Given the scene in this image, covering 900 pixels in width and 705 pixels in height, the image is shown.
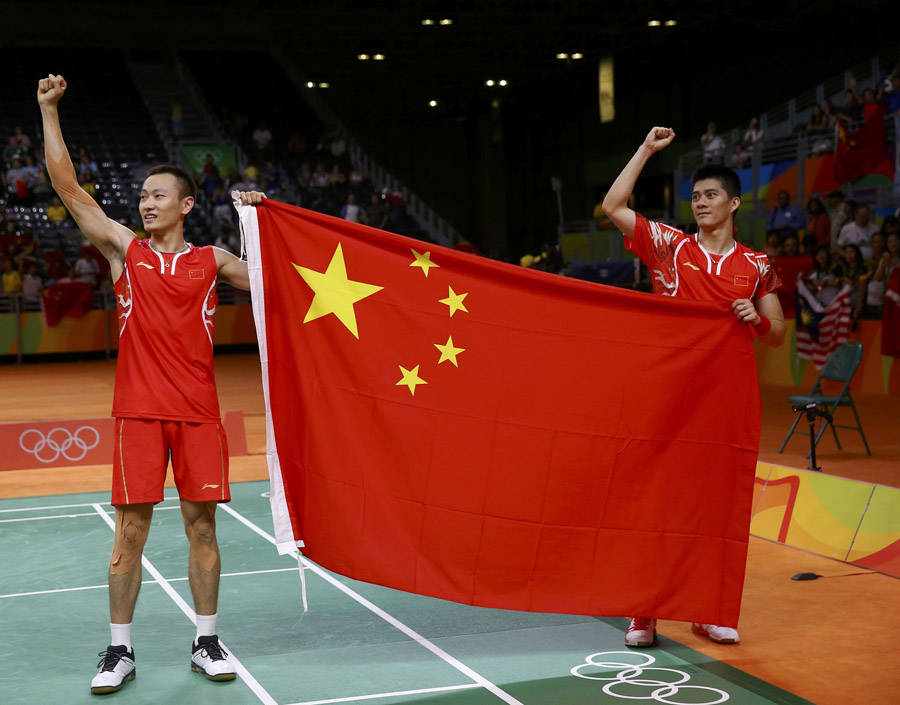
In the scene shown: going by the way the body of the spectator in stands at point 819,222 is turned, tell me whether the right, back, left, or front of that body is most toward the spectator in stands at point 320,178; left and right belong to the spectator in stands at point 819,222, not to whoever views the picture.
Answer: right

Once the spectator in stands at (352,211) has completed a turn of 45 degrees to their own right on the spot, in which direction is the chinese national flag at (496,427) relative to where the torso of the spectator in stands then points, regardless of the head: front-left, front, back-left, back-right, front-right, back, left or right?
front-left

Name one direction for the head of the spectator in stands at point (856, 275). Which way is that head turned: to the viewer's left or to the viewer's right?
to the viewer's left

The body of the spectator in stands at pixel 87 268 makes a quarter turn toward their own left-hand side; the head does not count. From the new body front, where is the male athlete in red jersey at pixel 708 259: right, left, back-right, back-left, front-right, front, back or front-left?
right

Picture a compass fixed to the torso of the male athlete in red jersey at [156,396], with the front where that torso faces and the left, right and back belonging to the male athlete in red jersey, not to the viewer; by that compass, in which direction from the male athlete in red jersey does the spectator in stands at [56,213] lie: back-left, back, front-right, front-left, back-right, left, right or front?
back

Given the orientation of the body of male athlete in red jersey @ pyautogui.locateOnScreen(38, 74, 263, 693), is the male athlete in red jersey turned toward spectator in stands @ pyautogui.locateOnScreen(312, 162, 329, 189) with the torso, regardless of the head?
no

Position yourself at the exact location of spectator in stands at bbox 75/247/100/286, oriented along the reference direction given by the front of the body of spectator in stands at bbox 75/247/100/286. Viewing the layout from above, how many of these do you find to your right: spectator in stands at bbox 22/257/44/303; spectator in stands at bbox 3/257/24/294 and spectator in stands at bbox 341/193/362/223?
2

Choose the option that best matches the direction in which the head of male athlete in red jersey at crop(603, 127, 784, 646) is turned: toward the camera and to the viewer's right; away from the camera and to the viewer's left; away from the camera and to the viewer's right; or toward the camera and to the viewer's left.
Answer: toward the camera and to the viewer's left

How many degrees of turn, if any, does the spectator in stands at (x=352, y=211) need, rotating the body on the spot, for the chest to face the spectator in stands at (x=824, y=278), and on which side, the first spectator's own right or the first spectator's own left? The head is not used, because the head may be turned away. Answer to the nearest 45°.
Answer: approximately 45° to the first spectator's own left

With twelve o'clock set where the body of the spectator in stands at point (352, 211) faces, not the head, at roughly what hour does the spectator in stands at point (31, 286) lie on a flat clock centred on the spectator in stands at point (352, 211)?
the spectator in stands at point (31, 286) is roughly at 2 o'clock from the spectator in stands at point (352, 211).

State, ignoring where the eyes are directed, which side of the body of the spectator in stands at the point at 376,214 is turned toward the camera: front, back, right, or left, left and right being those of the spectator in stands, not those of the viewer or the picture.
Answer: front

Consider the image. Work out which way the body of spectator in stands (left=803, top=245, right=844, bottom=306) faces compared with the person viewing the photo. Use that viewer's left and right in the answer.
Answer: facing the viewer and to the left of the viewer

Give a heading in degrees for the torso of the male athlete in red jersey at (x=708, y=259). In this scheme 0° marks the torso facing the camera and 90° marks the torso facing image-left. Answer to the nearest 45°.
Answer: approximately 0°

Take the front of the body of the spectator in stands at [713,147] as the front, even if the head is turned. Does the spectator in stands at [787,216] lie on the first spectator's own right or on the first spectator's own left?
on the first spectator's own left

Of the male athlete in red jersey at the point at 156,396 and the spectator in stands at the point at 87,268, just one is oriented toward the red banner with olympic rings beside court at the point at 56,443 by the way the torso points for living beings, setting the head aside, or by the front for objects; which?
the spectator in stands

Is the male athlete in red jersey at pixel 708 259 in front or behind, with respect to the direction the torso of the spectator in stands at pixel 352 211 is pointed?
in front
